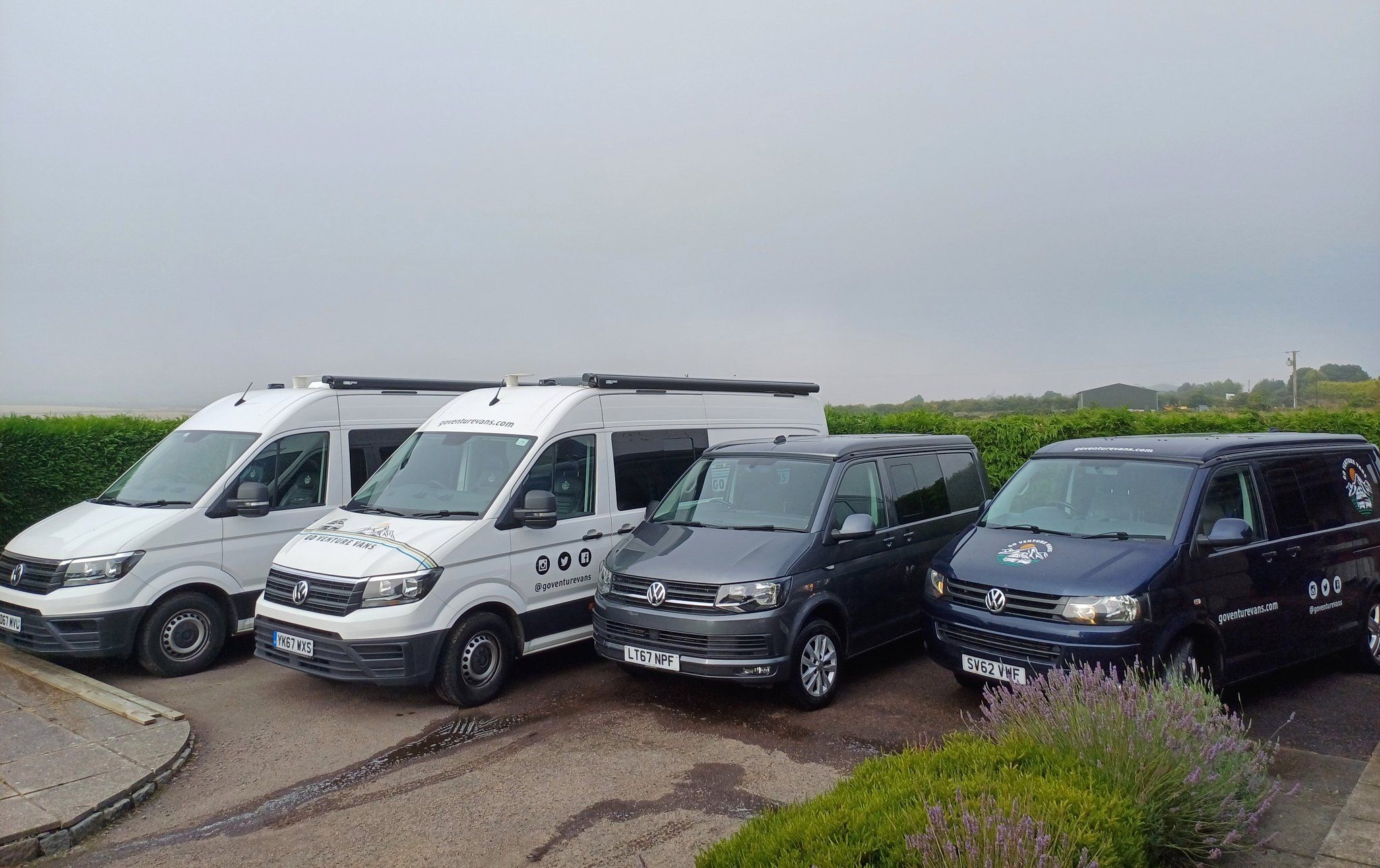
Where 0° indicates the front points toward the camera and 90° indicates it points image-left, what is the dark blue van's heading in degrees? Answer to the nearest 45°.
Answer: approximately 45°

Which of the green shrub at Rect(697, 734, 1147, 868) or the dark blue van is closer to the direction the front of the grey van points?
the green shrub

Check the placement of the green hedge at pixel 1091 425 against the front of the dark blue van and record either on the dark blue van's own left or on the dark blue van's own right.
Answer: on the dark blue van's own right

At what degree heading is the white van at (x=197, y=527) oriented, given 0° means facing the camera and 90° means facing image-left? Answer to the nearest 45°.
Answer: approximately 45°

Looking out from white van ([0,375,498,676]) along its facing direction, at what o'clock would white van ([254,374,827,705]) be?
white van ([254,374,827,705]) is roughly at 9 o'clock from white van ([0,375,498,676]).

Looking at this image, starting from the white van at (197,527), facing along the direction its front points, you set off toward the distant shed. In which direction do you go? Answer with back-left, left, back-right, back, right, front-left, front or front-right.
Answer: back-left

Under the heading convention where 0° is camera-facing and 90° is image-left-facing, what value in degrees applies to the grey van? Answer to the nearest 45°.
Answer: approximately 45°

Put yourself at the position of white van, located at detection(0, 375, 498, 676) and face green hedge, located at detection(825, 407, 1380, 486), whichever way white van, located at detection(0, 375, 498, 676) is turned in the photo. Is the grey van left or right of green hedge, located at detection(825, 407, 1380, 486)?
right

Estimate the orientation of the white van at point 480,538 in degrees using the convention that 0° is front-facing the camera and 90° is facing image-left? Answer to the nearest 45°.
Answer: approximately 45°

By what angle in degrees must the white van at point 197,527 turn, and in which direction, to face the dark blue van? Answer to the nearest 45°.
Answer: approximately 90° to its left

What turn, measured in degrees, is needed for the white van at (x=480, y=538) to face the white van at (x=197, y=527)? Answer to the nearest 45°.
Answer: approximately 90° to its right

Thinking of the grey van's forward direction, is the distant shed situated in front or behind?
behind

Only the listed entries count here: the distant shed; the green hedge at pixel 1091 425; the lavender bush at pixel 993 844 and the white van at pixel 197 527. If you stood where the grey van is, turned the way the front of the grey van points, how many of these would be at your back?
2
